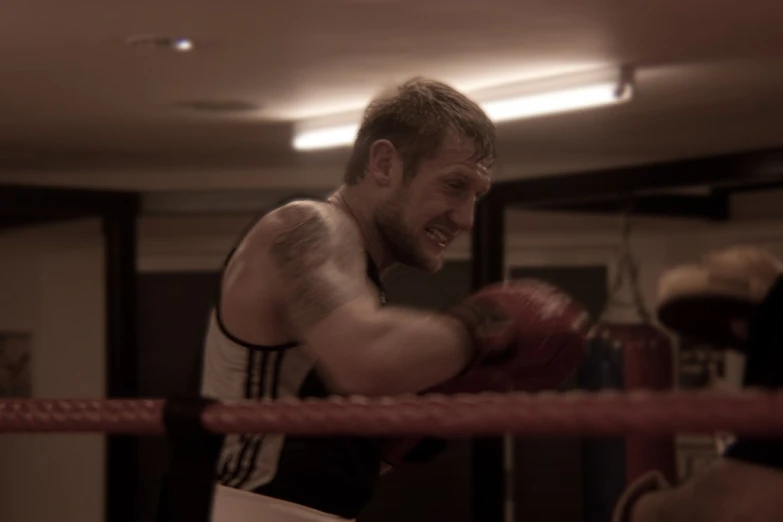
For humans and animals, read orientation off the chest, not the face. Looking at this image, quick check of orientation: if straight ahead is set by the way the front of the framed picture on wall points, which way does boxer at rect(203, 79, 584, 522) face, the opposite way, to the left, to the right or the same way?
to the left

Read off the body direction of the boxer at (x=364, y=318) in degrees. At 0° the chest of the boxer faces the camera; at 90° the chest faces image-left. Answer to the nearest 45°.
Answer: approximately 270°

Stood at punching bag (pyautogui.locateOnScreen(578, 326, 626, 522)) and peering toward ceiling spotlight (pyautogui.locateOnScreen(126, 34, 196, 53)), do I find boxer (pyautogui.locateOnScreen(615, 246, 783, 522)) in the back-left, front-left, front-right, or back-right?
front-left

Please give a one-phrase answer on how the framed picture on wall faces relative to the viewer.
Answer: facing the viewer

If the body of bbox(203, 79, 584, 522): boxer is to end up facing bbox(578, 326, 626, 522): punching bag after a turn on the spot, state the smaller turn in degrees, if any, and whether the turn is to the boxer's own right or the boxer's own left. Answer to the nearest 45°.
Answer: approximately 90° to the boxer's own left

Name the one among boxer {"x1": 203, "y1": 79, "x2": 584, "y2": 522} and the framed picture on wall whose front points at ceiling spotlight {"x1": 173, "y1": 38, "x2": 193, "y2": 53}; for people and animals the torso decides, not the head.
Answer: the framed picture on wall

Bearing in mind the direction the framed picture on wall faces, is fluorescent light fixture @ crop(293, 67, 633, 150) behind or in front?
in front

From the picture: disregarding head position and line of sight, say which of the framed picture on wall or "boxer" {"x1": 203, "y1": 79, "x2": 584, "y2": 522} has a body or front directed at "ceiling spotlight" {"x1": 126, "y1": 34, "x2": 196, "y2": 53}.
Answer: the framed picture on wall

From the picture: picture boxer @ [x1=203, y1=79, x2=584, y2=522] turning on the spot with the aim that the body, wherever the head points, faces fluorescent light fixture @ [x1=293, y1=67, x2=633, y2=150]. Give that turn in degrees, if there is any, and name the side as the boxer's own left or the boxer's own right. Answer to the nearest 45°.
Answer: approximately 90° to the boxer's own left

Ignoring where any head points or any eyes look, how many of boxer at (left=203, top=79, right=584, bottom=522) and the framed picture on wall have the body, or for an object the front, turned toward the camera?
1

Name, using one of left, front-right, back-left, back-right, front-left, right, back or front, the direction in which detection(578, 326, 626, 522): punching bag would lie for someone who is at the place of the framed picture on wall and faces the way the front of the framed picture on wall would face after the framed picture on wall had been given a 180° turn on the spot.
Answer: back-right

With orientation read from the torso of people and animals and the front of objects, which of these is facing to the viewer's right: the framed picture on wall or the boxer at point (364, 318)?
the boxer

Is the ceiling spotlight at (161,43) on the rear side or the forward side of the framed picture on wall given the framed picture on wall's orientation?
on the forward side

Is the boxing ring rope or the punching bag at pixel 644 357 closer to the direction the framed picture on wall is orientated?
the boxing ring rope
